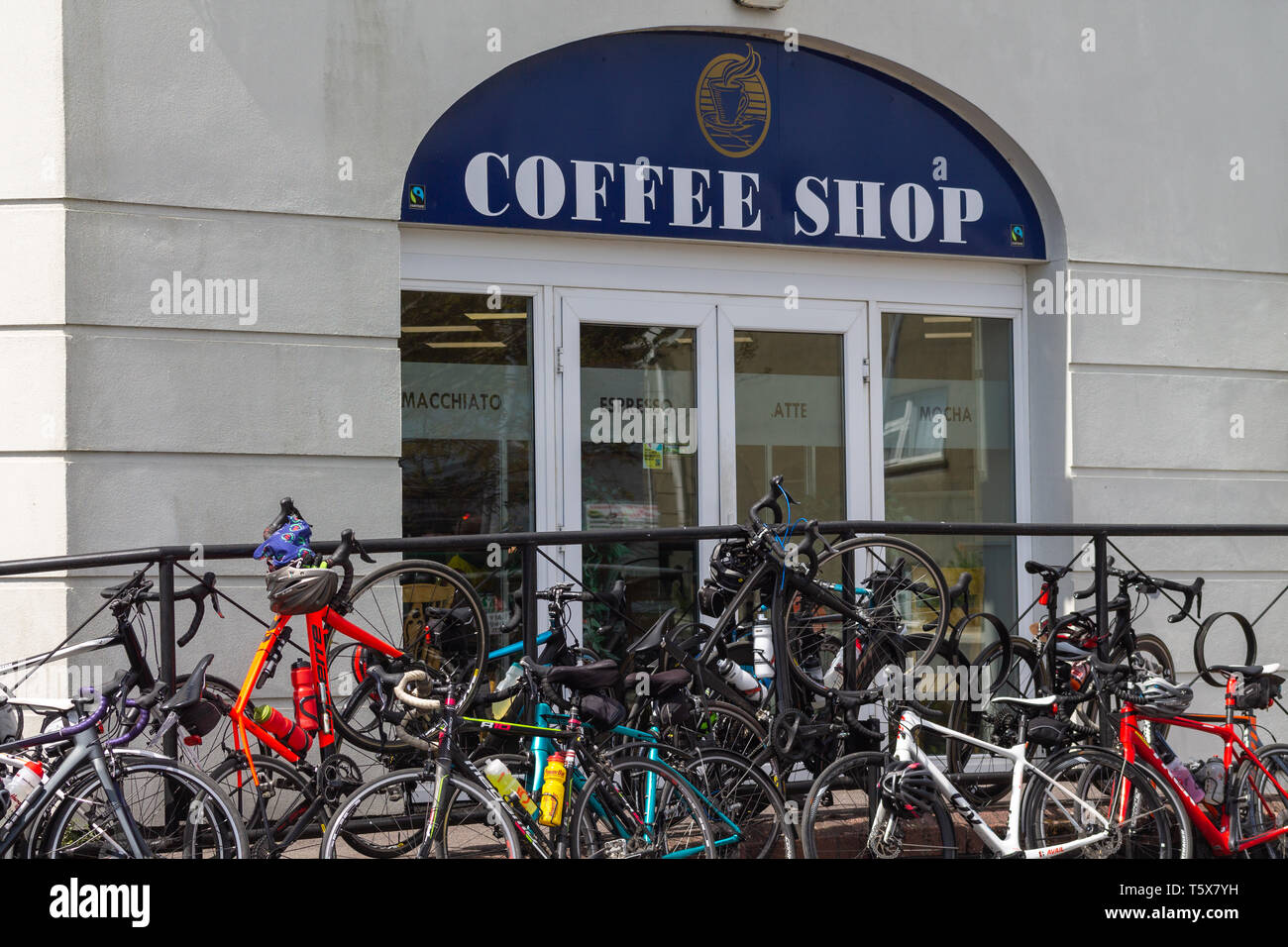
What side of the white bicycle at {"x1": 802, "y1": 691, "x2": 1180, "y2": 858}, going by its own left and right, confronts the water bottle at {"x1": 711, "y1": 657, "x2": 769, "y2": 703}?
front

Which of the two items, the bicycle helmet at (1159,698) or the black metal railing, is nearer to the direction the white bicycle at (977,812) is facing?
the black metal railing

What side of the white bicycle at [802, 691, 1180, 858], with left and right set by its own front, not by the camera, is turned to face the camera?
left

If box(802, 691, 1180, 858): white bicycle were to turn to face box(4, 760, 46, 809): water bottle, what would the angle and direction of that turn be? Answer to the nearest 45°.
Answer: approximately 45° to its left

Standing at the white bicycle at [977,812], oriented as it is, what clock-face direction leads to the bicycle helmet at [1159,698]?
The bicycle helmet is roughly at 5 o'clock from the white bicycle.

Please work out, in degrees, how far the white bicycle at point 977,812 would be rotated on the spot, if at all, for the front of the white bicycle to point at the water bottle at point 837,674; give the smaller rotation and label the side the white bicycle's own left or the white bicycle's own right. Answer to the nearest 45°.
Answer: approximately 45° to the white bicycle's own right

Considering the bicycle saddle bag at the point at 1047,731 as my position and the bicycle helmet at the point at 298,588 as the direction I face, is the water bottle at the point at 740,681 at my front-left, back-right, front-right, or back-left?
front-right
